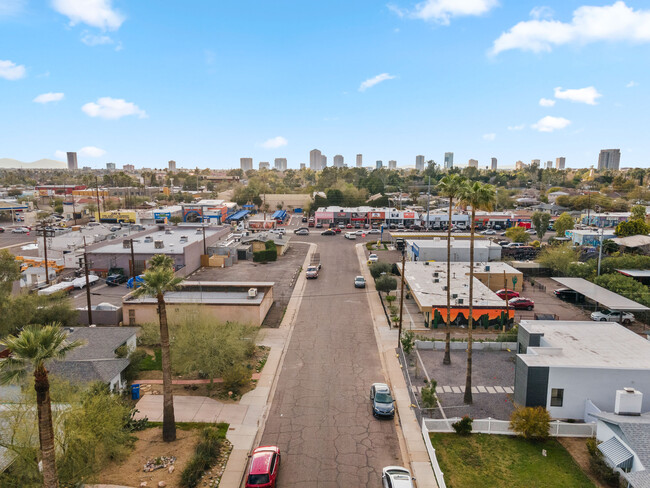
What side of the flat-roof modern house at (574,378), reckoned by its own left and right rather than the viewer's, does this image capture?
left

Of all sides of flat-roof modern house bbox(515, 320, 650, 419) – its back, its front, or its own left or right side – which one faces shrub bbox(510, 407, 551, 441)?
left

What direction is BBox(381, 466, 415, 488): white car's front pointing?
away from the camera

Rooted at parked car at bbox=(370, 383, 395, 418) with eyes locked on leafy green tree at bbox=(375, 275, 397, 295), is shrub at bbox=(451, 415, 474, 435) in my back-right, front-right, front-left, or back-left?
back-right

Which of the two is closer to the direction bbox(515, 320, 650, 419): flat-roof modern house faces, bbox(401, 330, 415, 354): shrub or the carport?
the shrub
